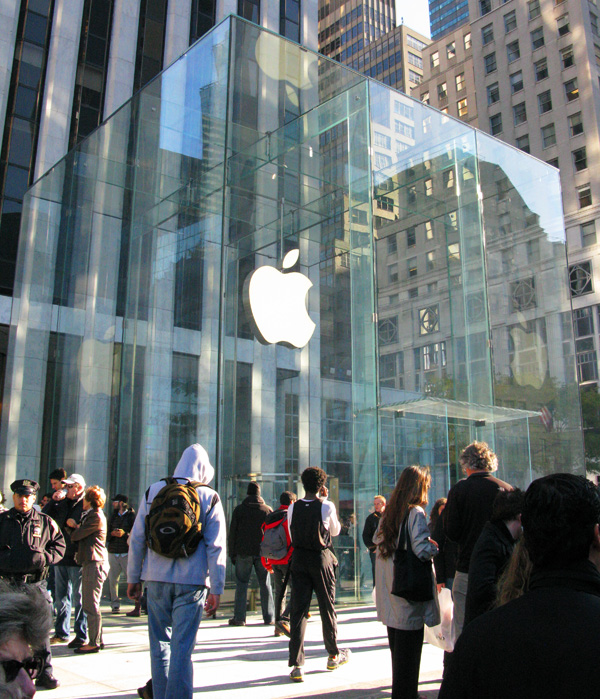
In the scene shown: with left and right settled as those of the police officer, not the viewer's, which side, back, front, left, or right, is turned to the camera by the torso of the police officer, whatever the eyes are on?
front

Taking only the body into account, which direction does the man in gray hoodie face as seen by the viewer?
away from the camera

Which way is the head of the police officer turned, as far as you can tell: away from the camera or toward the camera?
toward the camera

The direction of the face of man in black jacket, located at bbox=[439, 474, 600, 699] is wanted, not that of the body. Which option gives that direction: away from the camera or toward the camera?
away from the camera

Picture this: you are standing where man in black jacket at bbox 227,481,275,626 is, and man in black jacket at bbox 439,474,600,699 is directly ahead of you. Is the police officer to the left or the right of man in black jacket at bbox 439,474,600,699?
right

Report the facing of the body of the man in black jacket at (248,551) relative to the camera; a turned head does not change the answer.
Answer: away from the camera

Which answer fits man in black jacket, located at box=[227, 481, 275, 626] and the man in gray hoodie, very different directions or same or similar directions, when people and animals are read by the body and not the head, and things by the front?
same or similar directions

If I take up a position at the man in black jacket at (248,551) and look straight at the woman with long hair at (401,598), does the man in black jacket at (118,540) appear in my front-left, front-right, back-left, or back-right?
back-right

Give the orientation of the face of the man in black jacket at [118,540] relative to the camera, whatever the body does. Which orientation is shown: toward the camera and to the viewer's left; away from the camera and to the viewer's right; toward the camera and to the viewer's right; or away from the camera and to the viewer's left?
toward the camera and to the viewer's left

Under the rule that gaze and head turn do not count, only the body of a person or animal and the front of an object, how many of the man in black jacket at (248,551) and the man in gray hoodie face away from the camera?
2

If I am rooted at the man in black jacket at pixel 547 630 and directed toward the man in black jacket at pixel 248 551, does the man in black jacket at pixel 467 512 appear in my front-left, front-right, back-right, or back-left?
front-right

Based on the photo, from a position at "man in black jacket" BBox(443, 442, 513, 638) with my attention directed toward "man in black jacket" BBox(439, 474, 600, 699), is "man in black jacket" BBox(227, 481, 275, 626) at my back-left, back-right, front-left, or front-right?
back-right

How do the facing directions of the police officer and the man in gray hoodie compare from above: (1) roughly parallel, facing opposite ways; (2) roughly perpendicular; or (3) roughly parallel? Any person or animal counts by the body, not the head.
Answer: roughly parallel, facing opposite ways

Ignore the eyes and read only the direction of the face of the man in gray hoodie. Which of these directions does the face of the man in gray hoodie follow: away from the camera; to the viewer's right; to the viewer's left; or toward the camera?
away from the camera

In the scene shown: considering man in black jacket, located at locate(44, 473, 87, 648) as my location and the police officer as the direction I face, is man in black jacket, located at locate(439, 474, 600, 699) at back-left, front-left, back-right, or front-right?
front-left
